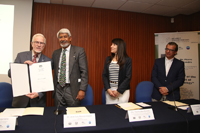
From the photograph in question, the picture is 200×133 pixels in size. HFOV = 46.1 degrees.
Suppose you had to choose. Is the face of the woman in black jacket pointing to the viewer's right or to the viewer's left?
to the viewer's left

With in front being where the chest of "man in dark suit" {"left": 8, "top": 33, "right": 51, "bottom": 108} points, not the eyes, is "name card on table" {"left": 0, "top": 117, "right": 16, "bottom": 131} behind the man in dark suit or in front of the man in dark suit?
in front

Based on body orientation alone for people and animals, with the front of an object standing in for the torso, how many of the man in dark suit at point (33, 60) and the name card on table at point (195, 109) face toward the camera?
2

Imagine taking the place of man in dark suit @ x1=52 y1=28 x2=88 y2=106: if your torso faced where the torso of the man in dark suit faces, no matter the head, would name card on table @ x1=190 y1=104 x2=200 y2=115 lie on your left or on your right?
on your left

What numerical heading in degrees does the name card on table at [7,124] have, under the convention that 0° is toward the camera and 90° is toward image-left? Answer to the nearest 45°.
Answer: approximately 0°

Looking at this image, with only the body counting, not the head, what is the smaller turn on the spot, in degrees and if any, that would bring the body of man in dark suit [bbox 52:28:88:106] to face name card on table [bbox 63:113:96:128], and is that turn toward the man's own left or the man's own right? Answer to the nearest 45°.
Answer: approximately 45° to the man's own left
